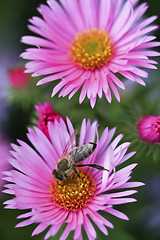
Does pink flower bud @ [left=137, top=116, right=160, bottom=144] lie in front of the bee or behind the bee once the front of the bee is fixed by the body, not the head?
behind

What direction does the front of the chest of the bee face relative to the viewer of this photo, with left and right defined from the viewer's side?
facing the viewer and to the left of the viewer
